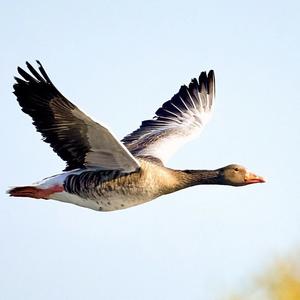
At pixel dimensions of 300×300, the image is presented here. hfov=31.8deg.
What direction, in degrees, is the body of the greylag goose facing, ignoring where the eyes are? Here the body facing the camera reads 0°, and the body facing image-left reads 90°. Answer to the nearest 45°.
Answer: approximately 270°
